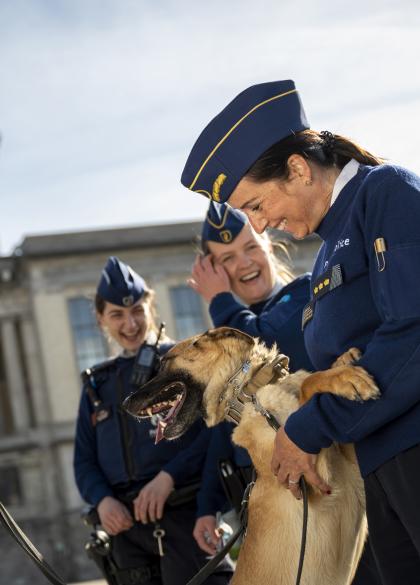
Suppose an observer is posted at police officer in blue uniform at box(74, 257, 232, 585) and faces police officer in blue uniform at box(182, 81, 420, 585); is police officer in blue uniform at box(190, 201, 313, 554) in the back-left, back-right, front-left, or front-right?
front-left

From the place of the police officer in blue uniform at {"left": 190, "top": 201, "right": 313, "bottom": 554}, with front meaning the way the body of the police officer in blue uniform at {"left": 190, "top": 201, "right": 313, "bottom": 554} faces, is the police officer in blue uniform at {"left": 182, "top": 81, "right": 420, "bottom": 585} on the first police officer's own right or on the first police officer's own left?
on the first police officer's own left

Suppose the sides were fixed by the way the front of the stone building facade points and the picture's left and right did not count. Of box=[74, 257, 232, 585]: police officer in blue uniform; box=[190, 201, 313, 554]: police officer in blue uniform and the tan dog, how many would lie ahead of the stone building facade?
3

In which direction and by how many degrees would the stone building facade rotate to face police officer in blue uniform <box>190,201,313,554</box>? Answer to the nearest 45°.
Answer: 0° — it already faces them

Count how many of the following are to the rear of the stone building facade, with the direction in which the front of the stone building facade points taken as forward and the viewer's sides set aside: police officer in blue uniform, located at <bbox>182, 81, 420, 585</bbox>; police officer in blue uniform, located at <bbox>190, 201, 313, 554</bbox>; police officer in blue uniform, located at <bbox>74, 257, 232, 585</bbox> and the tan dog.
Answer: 0

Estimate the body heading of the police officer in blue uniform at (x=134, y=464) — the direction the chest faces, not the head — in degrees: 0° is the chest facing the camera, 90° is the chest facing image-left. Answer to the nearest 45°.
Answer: approximately 0°

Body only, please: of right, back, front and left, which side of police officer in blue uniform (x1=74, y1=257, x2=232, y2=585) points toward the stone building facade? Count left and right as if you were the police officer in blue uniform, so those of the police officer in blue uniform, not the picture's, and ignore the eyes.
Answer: back

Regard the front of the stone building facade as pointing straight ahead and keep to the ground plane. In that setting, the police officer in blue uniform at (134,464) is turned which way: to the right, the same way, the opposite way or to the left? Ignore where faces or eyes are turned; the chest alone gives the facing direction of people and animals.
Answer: the same way

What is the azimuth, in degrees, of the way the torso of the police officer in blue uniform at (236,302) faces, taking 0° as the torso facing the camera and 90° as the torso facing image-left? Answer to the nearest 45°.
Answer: approximately 45°

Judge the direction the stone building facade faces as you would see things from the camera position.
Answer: facing the viewer

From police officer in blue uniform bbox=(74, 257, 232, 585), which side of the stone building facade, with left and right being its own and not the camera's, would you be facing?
front

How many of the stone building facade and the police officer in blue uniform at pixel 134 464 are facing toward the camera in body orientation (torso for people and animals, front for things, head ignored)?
2
